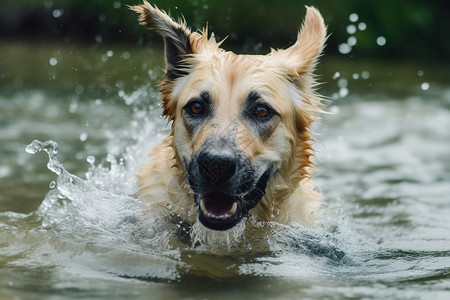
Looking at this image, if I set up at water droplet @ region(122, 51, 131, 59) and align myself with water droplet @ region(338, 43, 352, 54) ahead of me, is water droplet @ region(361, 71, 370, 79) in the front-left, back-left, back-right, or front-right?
front-right

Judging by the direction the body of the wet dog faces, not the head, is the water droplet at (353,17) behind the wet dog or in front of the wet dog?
behind

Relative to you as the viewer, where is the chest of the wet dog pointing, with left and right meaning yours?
facing the viewer

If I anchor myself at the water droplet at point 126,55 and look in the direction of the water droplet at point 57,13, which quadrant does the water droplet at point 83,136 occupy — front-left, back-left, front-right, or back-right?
back-left

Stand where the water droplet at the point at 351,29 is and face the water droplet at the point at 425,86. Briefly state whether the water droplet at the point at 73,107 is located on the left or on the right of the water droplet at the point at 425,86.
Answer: right
